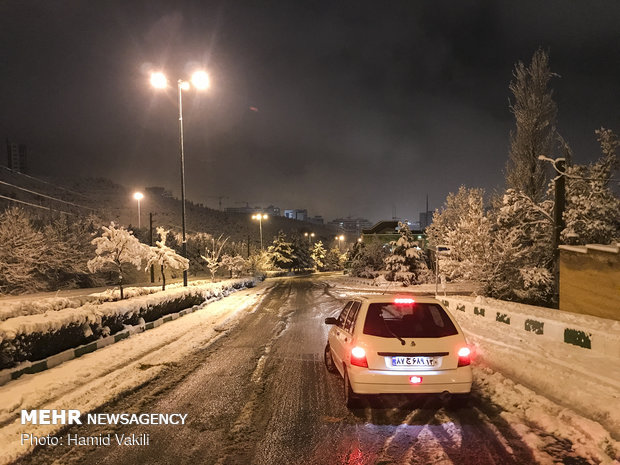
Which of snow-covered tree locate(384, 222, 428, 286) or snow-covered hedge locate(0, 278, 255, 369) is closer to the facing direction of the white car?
the snow-covered tree

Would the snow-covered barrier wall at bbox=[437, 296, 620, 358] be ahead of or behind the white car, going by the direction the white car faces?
ahead

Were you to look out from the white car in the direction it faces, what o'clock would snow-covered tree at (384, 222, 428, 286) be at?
The snow-covered tree is roughly at 12 o'clock from the white car.

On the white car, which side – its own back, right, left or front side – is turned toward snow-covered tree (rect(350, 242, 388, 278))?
front

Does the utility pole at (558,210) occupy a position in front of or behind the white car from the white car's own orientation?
in front

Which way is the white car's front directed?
away from the camera

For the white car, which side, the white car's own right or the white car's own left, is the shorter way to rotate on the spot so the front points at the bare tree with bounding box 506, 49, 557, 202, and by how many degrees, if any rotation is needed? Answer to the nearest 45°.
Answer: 0° — it already faces it

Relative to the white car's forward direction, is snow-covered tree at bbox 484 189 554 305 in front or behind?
in front

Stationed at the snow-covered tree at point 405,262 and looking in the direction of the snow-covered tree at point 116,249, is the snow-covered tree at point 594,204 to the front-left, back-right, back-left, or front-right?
front-left

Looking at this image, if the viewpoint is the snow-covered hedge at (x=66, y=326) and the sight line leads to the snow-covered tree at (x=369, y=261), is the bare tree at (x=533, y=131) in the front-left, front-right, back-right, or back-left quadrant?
front-right

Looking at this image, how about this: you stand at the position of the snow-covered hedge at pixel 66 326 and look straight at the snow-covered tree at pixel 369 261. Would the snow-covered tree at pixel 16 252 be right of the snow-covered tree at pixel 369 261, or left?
left
